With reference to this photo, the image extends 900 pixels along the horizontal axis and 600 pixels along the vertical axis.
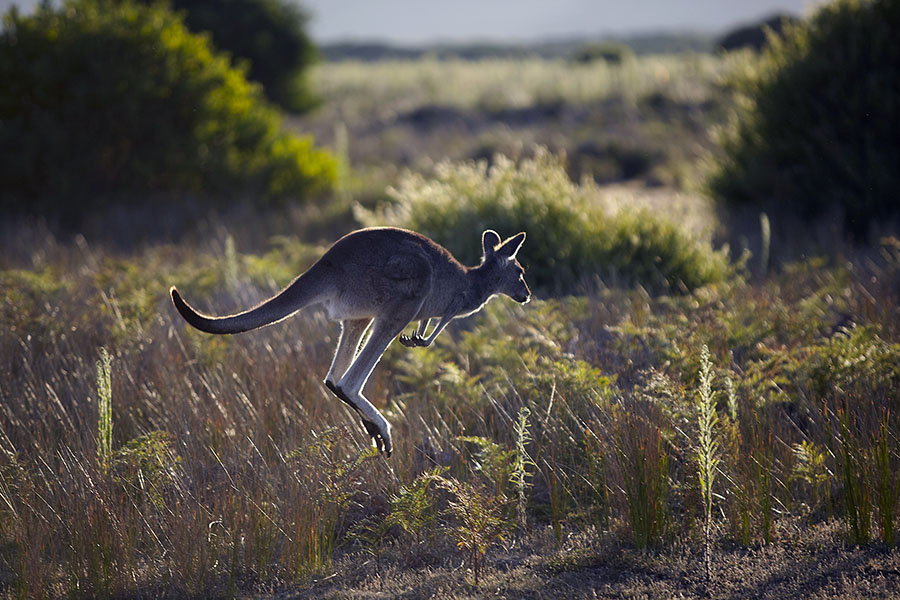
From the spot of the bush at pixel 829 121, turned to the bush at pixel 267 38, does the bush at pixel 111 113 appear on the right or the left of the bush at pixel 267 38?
left

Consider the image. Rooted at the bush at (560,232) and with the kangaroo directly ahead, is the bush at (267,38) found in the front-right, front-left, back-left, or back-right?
back-right

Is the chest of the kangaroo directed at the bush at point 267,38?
no

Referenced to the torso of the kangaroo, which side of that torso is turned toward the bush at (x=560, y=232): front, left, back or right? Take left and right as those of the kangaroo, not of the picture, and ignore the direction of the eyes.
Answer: left

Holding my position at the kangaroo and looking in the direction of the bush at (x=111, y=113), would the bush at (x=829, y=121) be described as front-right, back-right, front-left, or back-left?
front-right

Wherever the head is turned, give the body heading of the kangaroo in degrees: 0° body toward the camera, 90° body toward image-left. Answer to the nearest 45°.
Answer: approximately 270°

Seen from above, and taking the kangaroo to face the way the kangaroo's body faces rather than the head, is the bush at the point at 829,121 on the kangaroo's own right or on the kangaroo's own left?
on the kangaroo's own left
